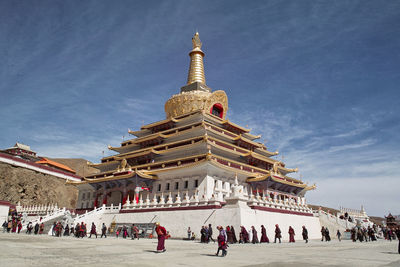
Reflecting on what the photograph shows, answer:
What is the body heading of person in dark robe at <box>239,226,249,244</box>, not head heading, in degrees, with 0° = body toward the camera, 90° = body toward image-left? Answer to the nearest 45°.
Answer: approximately 90°

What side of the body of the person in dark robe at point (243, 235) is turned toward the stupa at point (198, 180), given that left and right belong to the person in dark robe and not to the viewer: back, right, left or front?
right

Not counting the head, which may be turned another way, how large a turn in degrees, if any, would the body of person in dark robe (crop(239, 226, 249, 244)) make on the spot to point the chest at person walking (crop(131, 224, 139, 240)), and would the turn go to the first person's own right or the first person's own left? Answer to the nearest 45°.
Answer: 0° — they already face them
